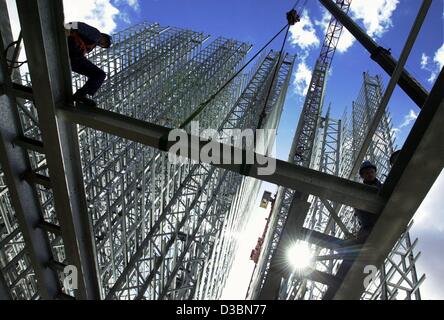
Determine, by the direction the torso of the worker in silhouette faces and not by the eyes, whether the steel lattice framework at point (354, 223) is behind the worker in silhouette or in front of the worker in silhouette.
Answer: in front

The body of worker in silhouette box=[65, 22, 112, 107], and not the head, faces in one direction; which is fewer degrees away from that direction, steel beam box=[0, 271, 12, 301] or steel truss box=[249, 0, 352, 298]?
the steel truss

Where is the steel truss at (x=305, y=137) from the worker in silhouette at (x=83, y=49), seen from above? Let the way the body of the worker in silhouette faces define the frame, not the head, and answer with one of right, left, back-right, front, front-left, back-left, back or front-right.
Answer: front-left

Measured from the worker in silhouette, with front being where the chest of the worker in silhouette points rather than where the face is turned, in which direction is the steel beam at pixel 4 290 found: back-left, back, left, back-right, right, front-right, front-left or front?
back-right
